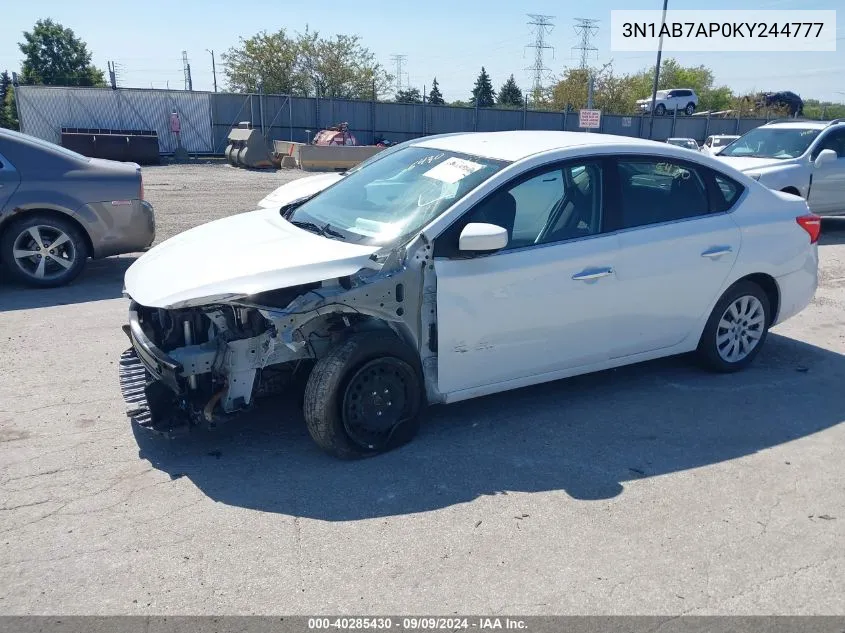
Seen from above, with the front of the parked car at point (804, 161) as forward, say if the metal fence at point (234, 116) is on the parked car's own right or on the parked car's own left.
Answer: on the parked car's own right

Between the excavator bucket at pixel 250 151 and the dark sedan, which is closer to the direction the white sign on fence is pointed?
the dark sedan

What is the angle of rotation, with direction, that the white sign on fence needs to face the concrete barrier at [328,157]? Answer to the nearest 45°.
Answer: approximately 90° to its right

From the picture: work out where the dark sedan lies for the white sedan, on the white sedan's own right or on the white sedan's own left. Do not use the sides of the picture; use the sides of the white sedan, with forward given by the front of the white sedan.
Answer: on the white sedan's own right

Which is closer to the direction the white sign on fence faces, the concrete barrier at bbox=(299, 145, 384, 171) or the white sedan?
the white sedan

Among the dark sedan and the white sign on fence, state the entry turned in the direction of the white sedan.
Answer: the white sign on fence

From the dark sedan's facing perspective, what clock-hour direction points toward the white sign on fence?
The white sign on fence is roughly at 5 o'clock from the dark sedan.

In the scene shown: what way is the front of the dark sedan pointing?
to the viewer's left

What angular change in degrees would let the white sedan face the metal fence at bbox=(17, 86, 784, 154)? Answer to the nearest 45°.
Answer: approximately 135° to its right

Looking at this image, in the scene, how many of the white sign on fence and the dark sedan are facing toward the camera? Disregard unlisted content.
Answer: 1

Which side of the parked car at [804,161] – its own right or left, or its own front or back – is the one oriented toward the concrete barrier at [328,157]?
right

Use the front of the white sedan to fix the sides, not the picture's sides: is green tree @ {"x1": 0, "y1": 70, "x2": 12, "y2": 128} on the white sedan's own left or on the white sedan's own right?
on the white sedan's own right

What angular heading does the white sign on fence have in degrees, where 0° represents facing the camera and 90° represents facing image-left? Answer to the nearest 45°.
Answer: approximately 0°
